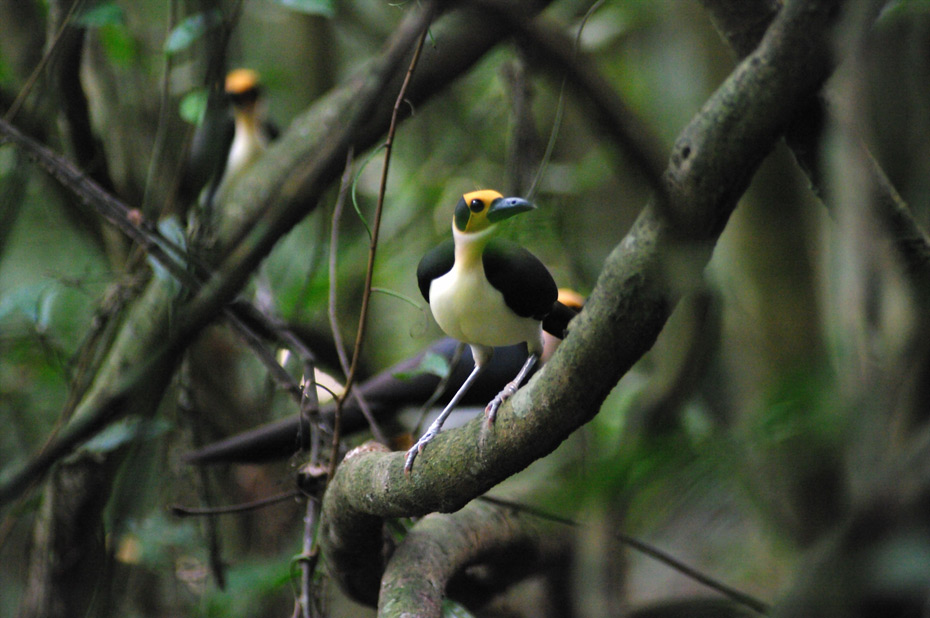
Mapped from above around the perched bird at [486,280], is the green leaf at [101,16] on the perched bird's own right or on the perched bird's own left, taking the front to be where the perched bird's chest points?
on the perched bird's own right

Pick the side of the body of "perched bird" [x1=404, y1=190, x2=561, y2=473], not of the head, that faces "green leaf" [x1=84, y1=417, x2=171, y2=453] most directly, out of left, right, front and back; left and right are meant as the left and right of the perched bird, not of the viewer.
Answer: right

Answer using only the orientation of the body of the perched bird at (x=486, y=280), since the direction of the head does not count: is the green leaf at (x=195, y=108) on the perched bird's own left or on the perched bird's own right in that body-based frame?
on the perched bird's own right

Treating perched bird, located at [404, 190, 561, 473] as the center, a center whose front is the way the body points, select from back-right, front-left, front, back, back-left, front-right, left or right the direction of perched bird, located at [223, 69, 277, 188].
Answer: back-right

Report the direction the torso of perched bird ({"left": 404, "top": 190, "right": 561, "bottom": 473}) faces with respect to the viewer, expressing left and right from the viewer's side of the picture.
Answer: facing the viewer and to the left of the viewer

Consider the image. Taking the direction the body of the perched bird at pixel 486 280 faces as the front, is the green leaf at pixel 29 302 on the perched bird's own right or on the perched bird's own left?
on the perched bird's own right
